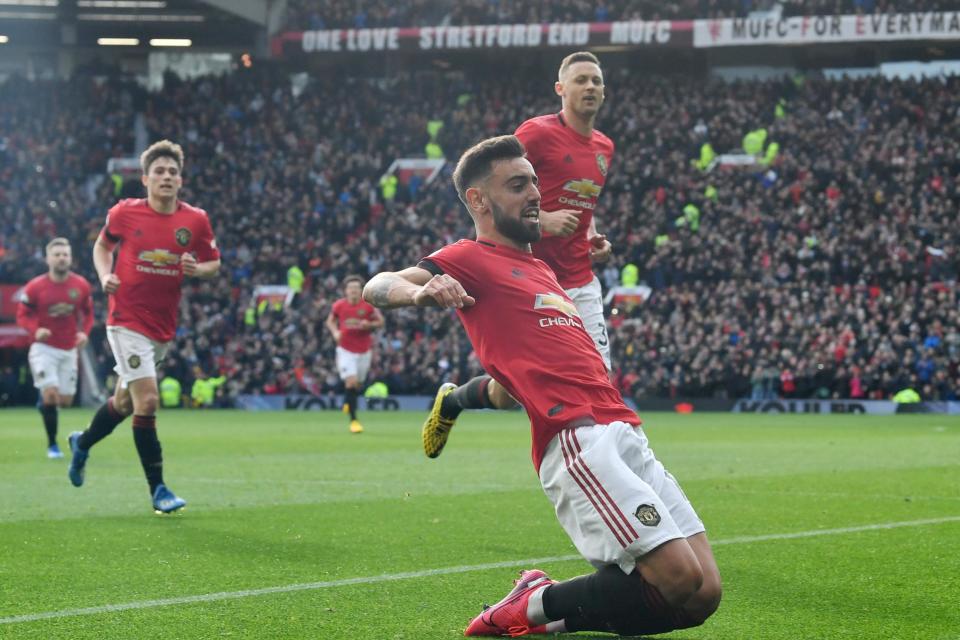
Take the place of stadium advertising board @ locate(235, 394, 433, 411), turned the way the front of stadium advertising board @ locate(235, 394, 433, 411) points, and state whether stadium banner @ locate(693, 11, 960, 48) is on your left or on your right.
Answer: on your left

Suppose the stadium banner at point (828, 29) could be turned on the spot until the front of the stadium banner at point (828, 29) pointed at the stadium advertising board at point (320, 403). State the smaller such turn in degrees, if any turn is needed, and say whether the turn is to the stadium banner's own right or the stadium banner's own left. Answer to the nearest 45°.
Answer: approximately 45° to the stadium banner's own right

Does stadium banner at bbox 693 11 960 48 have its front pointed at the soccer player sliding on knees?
yes

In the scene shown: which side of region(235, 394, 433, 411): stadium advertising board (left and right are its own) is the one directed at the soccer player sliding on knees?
front

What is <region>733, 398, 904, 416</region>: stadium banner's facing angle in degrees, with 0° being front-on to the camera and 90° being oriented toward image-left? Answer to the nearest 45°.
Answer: approximately 0°

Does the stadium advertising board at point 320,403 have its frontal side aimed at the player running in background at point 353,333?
yes

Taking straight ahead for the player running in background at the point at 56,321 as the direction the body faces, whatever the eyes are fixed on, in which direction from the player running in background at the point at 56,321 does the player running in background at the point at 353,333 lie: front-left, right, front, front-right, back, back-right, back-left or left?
back-left

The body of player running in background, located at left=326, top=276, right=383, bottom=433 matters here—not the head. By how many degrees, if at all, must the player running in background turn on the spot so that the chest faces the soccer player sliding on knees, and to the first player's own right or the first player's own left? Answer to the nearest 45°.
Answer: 0° — they already face them

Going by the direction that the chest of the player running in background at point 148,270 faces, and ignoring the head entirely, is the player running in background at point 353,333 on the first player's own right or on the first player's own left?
on the first player's own left

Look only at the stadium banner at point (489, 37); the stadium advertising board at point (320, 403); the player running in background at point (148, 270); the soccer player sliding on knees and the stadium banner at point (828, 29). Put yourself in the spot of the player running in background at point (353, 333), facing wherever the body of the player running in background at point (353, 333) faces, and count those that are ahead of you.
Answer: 2

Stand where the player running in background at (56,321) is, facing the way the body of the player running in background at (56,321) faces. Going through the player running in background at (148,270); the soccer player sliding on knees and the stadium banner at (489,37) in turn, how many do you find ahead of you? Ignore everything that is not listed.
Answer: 2

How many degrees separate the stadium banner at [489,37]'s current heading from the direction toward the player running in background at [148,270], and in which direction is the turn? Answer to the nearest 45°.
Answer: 0° — it already faces them
